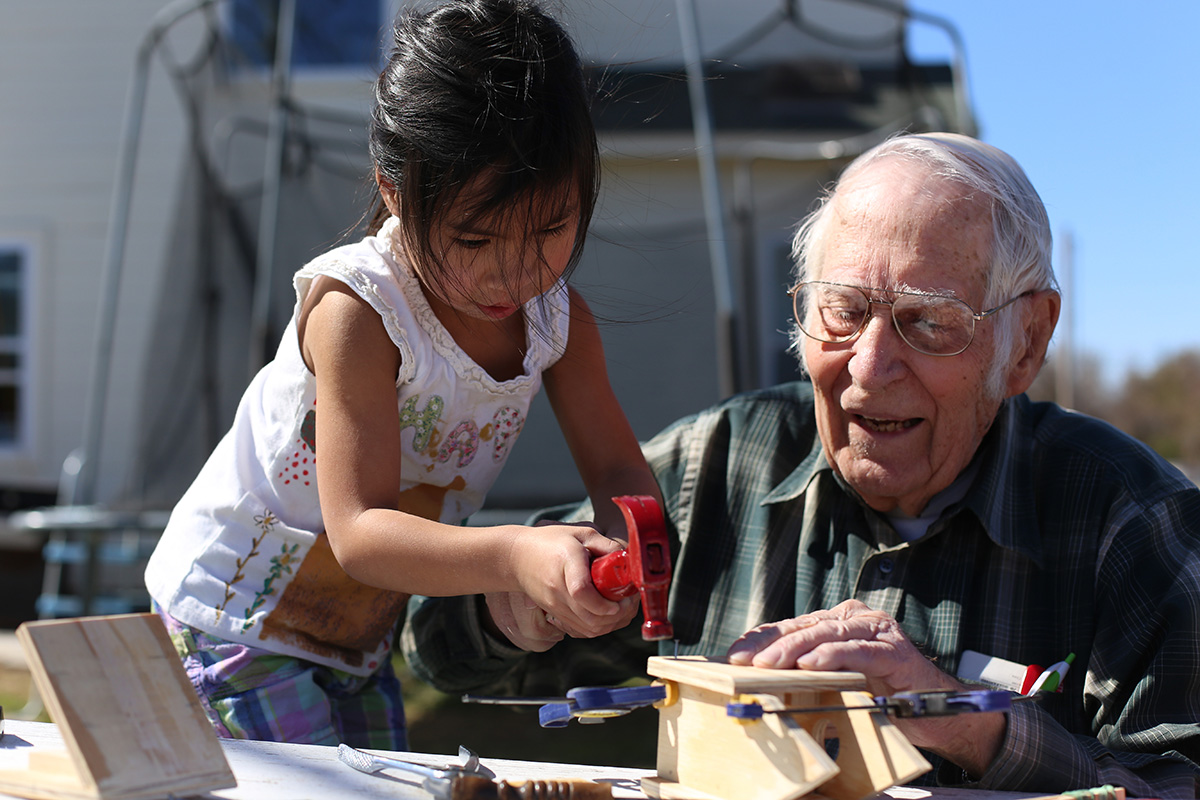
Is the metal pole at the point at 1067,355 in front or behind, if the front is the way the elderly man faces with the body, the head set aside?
behind

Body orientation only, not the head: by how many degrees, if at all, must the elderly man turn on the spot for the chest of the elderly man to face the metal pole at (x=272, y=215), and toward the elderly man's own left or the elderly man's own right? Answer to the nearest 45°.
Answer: approximately 90° to the elderly man's own right

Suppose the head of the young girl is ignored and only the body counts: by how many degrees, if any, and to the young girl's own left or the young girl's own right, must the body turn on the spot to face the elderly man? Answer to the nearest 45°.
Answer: approximately 45° to the young girl's own left

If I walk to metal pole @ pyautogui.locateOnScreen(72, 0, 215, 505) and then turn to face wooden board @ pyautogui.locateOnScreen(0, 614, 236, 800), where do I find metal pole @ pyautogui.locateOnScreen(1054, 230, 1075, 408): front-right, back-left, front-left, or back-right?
back-left

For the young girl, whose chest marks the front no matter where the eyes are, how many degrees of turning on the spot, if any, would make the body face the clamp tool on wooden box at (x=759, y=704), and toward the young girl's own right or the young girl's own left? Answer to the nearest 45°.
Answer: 0° — they already face it

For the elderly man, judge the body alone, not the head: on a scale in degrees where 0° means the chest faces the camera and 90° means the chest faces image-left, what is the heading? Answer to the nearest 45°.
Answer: approximately 45°

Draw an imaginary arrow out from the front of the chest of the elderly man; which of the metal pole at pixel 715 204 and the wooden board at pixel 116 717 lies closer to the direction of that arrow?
the wooden board

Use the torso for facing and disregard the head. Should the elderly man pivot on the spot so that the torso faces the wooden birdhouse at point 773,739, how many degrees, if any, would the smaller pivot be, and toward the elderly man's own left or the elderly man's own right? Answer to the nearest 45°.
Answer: approximately 45° to the elderly man's own left

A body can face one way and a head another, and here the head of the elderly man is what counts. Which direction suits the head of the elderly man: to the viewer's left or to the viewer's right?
to the viewer's left
